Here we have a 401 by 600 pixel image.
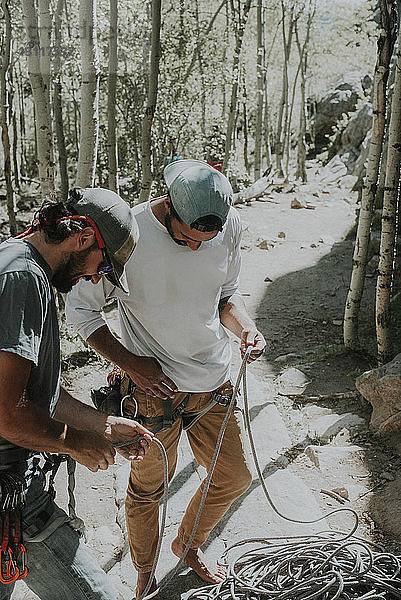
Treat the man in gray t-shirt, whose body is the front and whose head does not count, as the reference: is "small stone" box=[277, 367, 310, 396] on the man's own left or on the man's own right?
on the man's own left

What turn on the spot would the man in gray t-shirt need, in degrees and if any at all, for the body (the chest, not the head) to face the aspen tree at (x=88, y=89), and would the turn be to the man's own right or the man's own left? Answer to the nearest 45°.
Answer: approximately 90° to the man's own left

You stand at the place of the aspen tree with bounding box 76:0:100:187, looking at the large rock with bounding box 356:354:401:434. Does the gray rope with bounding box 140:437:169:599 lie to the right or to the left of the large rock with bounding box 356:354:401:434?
right

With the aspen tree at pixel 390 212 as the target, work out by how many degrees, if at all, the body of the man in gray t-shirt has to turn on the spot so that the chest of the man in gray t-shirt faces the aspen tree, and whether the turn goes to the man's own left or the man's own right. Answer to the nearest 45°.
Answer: approximately 45° to the man's own left

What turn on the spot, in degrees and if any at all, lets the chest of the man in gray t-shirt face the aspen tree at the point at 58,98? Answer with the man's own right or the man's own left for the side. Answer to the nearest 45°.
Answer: approximately 90° to the man's own left

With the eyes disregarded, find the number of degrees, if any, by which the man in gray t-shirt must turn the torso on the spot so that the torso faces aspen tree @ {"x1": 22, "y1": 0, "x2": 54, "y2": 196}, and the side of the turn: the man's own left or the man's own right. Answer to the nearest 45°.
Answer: approximately 90° to the man's own left

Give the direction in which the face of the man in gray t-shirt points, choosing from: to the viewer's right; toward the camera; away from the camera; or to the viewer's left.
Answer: to the viewer's right

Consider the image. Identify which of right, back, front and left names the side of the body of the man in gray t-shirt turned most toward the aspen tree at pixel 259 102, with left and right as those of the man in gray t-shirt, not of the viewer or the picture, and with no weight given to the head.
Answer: left

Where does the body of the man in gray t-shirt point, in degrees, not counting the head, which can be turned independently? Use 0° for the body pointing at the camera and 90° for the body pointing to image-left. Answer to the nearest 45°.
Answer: approximately 270°
